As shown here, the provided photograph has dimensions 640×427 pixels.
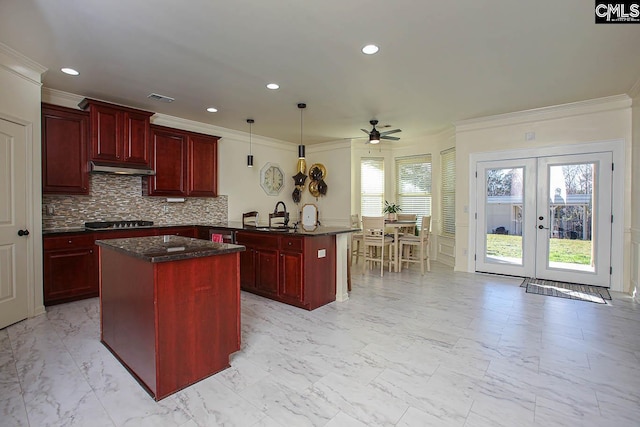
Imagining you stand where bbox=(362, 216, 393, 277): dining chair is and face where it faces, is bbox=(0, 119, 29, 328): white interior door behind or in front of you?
behind

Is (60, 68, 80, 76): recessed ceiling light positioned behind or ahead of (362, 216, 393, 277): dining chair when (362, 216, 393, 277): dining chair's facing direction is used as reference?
behind

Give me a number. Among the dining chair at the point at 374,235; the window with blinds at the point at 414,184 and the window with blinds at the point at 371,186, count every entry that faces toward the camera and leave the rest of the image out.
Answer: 2

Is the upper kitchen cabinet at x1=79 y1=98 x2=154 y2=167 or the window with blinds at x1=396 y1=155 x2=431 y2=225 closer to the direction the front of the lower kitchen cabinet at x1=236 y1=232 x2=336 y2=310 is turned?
the upper kitchen cabinet

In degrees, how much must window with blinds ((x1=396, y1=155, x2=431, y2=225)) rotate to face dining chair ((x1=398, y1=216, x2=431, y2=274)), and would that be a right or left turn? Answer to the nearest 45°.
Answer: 0° — it already faces it

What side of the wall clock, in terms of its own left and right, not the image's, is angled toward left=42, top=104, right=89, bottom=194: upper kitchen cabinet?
right

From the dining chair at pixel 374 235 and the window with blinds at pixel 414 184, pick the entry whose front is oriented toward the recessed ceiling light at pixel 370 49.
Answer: the window with blinds

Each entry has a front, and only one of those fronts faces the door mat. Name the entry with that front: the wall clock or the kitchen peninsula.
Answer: the wall clock

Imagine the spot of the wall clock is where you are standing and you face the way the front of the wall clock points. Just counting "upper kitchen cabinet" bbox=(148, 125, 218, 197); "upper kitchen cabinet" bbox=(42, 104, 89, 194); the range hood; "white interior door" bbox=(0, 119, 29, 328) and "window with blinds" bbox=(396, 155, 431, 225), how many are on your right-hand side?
4

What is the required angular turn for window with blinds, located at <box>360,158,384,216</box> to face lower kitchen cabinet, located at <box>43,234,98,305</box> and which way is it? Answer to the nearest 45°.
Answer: approximately 45° to its right

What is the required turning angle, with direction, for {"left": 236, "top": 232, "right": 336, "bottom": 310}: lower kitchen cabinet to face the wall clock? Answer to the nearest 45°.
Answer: approximately 135° to its right

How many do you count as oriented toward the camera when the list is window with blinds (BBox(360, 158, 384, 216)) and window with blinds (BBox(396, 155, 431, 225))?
2

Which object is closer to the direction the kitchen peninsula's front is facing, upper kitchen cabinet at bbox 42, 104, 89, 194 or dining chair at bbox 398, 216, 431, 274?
the upper kitchen cabinet
